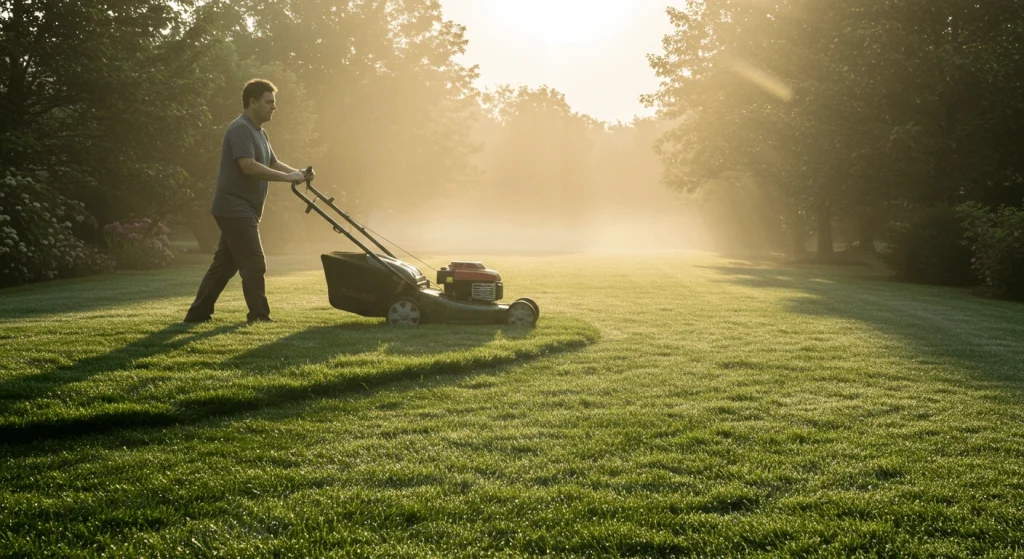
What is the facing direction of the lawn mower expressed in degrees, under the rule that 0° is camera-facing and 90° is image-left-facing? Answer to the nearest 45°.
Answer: approximately 270°

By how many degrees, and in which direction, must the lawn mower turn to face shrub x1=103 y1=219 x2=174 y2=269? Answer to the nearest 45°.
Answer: approximately 135° to its left

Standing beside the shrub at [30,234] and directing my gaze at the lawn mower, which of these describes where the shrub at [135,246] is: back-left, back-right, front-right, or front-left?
back-left

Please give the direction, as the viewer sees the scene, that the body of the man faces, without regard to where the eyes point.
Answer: to the viewer's right

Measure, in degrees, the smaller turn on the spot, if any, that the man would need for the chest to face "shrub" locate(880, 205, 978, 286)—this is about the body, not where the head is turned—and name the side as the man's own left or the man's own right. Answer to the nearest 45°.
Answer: approximately 45° to the man's own left

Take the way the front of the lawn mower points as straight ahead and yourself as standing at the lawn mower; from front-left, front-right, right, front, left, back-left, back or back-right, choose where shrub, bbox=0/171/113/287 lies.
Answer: back-left

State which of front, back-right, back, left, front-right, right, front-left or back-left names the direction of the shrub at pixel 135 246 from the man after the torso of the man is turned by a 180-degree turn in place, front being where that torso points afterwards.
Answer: right

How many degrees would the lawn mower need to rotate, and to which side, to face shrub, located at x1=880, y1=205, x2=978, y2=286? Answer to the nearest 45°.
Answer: approximately 45° to its left

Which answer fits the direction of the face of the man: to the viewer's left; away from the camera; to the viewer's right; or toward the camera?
to the viewer's right
